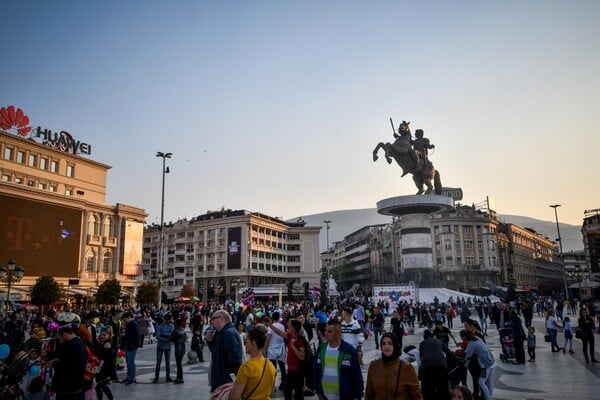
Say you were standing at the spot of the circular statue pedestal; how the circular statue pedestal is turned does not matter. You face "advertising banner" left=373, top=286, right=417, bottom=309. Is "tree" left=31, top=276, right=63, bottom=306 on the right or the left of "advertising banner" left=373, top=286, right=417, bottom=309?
right

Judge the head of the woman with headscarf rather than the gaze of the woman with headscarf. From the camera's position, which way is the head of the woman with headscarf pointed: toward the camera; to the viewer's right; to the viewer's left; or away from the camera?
toward the camera

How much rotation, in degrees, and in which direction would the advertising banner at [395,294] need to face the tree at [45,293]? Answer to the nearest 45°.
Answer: approximately 90° to its right

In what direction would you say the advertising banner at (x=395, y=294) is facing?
toward the camera

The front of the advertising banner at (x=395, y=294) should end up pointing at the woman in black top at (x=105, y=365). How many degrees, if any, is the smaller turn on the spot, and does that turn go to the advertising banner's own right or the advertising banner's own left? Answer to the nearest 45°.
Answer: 0° — it already faces them

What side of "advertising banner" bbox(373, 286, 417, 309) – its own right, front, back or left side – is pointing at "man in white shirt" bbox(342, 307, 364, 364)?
front

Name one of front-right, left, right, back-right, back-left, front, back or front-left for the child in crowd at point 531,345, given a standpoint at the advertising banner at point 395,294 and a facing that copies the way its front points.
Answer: front

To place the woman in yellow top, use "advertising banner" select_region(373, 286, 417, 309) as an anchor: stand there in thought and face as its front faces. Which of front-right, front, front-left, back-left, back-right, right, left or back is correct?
front

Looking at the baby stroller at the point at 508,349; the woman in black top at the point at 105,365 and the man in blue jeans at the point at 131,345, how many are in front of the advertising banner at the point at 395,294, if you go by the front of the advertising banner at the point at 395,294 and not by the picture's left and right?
3

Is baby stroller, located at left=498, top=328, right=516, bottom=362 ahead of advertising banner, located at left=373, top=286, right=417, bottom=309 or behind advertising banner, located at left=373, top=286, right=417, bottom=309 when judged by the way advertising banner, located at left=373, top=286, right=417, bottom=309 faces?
ahead

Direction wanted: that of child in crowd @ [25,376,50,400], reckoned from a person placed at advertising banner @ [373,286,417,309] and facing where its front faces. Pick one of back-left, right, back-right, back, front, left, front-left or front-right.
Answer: front

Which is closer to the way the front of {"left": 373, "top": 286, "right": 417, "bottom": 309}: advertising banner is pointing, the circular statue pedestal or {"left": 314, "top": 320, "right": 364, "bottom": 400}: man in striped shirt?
the man in striped shirt

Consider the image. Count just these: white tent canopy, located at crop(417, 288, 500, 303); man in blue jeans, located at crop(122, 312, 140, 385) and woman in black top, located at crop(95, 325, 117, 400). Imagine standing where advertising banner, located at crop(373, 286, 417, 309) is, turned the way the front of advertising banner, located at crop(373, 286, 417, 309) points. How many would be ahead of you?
2

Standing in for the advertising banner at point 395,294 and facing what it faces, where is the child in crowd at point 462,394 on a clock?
The child in crowd is roughly at 12 o'clock from the advertising banner.

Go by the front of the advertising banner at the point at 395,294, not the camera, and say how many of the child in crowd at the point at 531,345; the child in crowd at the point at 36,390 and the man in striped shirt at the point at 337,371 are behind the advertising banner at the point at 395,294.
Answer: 0
